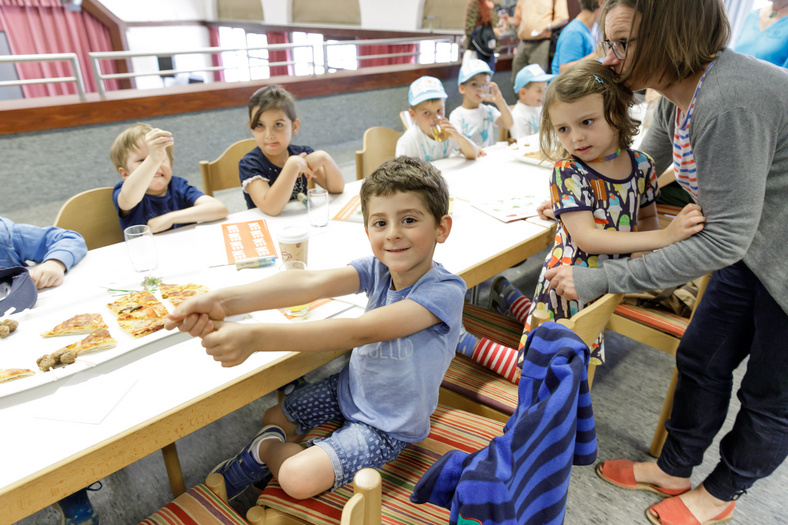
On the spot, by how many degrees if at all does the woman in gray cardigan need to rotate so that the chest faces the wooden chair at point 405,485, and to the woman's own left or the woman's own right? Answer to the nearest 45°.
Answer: approximately 45° to the woman's own left

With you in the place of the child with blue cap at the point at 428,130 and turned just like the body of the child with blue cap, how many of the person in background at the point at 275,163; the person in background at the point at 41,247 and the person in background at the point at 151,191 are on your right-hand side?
3

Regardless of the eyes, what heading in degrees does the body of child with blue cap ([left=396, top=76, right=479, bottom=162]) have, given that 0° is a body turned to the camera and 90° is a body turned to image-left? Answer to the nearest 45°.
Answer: approximately 315°

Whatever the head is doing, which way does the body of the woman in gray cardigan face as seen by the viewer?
to the viewer's left

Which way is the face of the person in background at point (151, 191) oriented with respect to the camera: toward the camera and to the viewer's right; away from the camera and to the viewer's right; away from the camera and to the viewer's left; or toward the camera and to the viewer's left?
toward the camera and to the viewer's right

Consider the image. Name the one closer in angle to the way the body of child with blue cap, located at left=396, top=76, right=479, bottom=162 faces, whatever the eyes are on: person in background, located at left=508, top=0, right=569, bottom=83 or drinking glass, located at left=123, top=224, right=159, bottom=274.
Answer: the drinking glass

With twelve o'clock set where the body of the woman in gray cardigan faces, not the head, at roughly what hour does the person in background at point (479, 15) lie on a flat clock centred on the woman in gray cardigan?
The person in background is roughly at 2 o'clock from the woman in gray cardigan.

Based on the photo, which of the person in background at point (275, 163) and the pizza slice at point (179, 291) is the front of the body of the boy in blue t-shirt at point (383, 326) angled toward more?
the pizza slice

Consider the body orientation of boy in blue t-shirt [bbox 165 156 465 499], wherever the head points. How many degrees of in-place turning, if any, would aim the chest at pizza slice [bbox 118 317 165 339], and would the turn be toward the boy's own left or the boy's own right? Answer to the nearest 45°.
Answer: approximately 45° to the boy's own right

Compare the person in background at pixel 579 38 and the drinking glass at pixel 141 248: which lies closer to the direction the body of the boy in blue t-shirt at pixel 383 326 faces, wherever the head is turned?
the drinking glass

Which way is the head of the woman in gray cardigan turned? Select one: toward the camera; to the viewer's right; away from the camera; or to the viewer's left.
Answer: to the viewer's left

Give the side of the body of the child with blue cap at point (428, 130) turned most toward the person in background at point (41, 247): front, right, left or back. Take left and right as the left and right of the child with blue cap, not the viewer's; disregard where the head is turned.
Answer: right

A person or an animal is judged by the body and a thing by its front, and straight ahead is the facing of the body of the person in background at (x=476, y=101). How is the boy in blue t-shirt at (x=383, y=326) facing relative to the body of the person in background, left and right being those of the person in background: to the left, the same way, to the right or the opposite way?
to the right
